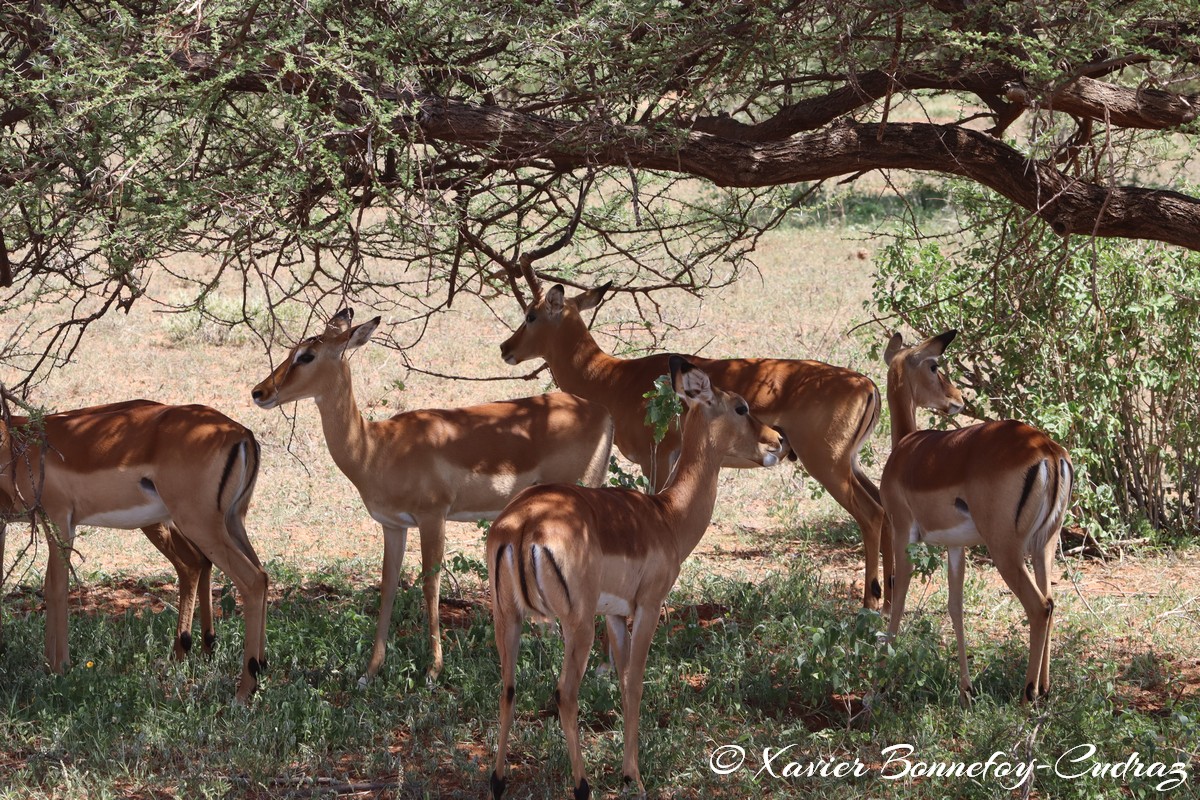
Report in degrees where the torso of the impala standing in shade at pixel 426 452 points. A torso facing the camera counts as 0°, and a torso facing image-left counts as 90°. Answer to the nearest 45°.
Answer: approximately 90°

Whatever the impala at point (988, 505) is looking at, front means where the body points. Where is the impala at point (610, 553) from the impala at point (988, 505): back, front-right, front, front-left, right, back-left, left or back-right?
left

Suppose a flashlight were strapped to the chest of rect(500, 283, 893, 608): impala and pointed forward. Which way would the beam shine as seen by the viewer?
to the viewer's left

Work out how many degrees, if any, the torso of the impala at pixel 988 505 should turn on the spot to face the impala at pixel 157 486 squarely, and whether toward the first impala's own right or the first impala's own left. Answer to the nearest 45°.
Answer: approximately 45° to the first impala's own left

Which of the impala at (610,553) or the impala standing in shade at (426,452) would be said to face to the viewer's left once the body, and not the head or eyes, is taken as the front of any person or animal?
the impala standing in shade

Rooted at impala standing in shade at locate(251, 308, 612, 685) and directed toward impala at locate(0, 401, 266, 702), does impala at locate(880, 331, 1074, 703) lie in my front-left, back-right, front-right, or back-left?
back-left

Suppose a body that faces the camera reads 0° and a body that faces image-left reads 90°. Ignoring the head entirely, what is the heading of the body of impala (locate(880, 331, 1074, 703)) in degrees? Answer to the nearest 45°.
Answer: approximately 135°

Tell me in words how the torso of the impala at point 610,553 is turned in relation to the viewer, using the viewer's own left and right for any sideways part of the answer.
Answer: facing away from the viewer and to the right of the viewer

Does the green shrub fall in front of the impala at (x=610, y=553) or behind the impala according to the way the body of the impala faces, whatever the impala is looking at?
in front
